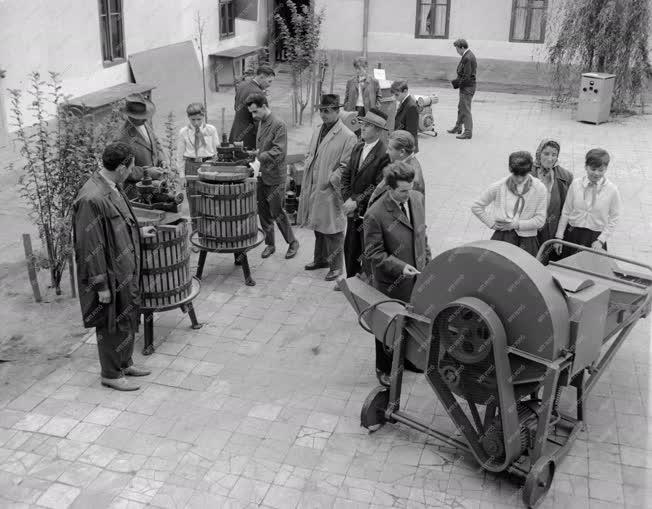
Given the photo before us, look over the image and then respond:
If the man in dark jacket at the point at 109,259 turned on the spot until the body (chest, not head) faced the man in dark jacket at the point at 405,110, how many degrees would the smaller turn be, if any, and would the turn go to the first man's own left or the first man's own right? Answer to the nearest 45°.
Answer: approximately 45° to the first man's own left

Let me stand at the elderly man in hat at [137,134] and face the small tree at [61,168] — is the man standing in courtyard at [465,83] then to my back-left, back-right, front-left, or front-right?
back-right

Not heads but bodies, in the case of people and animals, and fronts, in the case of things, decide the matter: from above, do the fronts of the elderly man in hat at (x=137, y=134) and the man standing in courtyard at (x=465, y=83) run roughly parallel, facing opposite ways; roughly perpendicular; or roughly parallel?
roughly parallel, facing opposite ways

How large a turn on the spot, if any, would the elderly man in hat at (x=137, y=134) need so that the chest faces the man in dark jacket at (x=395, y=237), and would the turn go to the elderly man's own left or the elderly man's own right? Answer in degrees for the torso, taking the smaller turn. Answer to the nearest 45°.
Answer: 0° — they already face them

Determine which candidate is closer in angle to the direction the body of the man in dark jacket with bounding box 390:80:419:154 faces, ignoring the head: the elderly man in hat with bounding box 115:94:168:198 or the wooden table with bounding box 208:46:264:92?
the elderly man in hat

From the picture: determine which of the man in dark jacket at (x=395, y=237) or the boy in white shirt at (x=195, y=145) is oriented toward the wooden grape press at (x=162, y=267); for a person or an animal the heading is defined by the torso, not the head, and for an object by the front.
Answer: the boy in white shirt

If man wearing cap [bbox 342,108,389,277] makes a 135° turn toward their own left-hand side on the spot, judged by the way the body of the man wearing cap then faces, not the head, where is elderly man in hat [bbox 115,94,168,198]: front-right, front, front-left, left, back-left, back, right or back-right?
back

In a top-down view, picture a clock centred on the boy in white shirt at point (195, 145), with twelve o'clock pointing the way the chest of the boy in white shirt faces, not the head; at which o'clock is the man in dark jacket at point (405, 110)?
The man in dark jacket is roughly at 8 o'clock from the boy in white shirt.

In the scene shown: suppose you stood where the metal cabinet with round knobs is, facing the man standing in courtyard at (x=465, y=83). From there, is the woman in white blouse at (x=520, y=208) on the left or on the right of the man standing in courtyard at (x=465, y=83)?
left

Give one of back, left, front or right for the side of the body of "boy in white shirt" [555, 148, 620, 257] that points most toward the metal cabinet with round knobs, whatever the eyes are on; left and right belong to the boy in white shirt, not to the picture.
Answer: back

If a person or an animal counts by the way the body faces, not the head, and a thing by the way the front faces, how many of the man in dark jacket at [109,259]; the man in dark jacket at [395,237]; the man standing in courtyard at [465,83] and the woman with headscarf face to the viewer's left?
1

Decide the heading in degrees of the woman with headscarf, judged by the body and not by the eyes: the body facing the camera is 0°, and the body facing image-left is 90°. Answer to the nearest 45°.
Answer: approximately 0°

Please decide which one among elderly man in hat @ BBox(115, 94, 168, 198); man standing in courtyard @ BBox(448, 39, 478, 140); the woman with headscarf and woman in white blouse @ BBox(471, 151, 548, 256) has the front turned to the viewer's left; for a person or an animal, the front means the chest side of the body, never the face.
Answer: the man standing in courtyard

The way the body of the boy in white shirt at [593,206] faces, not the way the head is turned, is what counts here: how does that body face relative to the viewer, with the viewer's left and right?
facing the viewer

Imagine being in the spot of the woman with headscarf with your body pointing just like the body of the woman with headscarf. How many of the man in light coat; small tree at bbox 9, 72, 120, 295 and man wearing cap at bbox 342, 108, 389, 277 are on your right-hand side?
3
